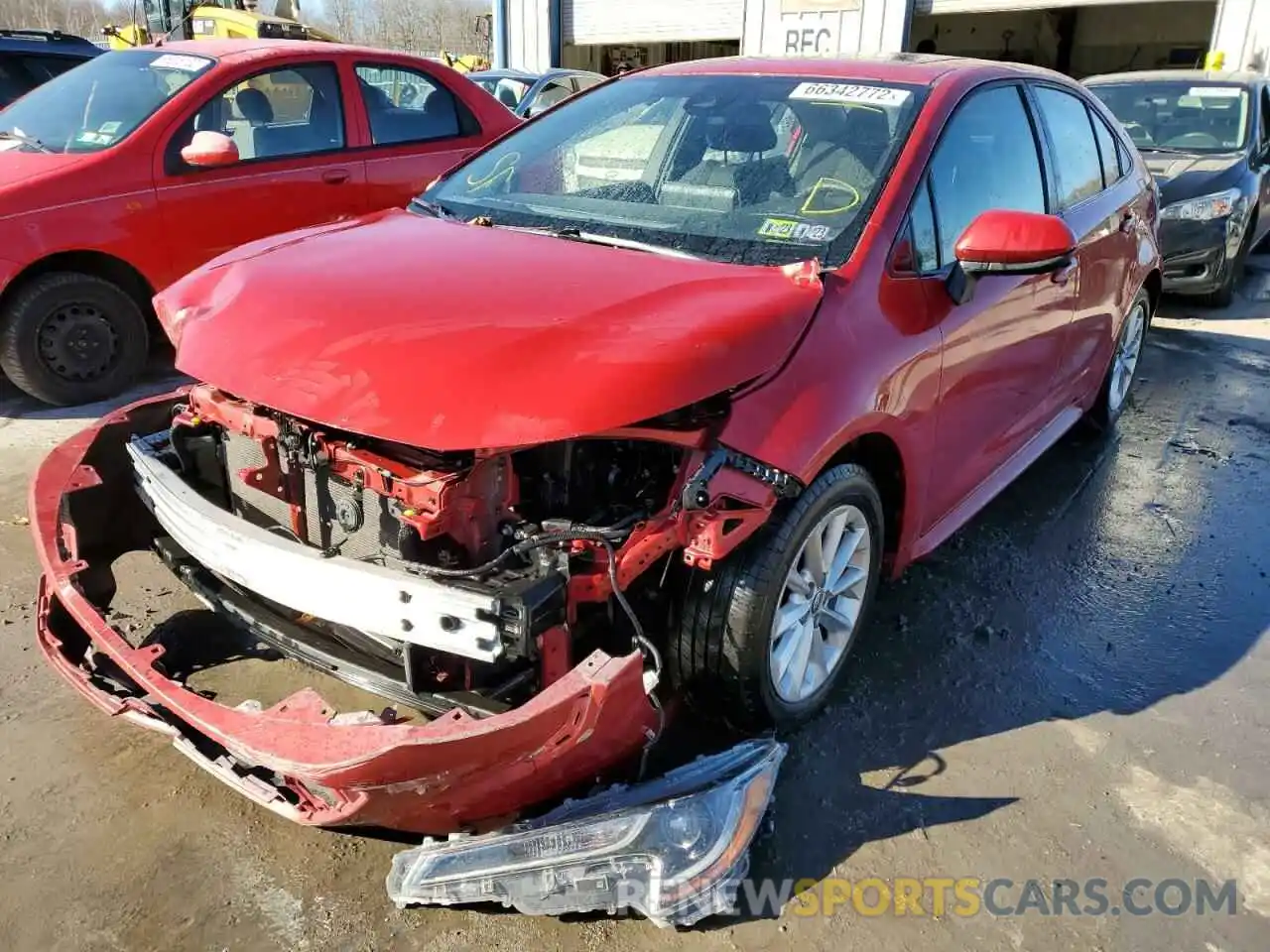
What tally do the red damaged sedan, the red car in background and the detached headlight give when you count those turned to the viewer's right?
0

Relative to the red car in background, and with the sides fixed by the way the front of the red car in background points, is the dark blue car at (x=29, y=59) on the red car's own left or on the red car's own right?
on the red car's own right

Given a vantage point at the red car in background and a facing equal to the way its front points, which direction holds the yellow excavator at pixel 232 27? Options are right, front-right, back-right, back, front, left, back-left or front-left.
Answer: back-right

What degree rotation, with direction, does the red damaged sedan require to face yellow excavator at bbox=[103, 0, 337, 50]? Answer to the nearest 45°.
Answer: approximately 135° to its right

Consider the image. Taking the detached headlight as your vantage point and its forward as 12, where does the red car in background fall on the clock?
The red car in background is roughly at 5 o'clock from the detached headlight.

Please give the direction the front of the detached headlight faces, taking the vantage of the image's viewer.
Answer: facing the viewer

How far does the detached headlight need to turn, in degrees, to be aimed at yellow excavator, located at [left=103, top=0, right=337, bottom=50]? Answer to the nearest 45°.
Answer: approximately 180°

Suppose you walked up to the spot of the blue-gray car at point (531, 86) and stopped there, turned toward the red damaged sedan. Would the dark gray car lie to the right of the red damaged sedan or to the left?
left

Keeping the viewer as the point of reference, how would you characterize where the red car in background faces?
facing the viewer and to the left of the viewer

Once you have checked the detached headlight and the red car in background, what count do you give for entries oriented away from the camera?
0

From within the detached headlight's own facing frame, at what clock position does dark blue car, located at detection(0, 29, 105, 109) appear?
The dark blue car is roughly at 5 o'clock from the detached headlight.
